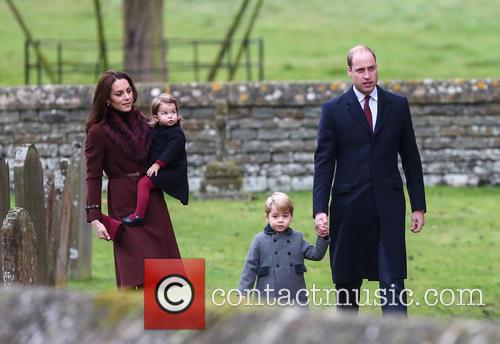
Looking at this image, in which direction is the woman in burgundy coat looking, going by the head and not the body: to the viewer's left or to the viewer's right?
to the viewer's right

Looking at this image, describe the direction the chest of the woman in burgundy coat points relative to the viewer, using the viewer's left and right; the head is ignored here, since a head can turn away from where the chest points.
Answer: facing the viewer and to the right of the viewer

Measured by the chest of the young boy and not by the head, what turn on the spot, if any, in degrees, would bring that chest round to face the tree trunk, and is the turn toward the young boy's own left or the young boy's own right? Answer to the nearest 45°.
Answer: approximately 180°

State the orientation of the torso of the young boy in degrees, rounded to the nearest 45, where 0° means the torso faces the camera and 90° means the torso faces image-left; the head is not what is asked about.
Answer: approximately 0°

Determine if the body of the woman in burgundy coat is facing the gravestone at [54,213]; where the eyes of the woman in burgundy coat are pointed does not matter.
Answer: no

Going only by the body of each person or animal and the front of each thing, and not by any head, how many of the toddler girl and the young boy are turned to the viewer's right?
0

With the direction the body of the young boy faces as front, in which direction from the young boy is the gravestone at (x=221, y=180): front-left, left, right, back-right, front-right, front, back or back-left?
back

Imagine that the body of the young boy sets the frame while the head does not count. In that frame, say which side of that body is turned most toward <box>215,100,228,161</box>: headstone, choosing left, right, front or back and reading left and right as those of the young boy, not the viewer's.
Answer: back

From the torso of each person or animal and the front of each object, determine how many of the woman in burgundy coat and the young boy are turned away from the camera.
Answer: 0

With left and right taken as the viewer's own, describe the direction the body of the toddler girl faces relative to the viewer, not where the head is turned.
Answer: facing the viewer and to the left of the viewer

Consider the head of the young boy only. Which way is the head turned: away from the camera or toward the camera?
toward the camera

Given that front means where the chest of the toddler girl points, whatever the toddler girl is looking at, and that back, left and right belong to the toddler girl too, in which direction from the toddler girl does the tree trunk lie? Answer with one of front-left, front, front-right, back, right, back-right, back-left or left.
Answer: back-right

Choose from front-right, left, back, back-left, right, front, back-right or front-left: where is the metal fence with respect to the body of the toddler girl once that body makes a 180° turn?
front-left

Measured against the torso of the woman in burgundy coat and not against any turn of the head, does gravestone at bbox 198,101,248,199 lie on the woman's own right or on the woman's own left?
on the woman's own left

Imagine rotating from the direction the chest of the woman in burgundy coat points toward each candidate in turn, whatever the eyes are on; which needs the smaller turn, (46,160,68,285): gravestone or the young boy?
the young boy
